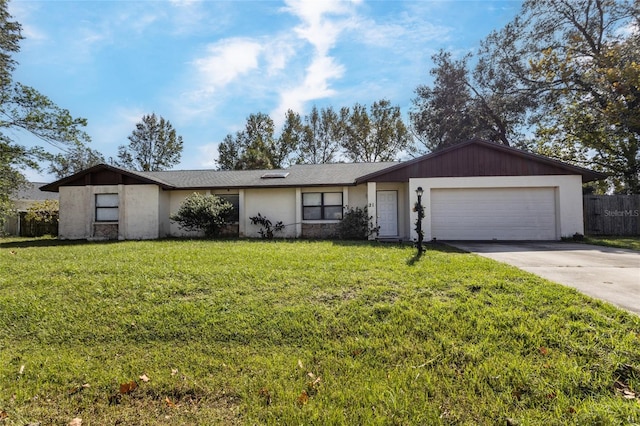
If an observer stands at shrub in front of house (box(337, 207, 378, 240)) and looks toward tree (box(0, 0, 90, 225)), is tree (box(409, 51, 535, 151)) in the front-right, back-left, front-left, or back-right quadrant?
back-right

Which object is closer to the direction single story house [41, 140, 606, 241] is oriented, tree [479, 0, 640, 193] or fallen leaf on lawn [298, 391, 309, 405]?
the fallen leaf on lawn

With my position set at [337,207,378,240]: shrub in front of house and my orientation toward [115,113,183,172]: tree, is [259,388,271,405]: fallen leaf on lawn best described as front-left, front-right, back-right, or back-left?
back-left

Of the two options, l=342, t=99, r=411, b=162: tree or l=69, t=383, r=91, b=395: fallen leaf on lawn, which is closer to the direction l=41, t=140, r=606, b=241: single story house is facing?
the fallen leaf on lawn

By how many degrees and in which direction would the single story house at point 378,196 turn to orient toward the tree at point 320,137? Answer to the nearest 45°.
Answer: approximately 180°

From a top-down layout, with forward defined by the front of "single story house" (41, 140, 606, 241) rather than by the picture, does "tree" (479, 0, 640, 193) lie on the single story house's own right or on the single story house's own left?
on the single story house's own left

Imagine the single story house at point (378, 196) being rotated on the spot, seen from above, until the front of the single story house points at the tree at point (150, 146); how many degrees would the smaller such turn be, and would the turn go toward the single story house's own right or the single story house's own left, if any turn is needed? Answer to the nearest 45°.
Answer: approximately 135° to the single story house's own right

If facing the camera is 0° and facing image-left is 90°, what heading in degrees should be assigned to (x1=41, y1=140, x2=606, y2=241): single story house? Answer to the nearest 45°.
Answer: approximately 0°

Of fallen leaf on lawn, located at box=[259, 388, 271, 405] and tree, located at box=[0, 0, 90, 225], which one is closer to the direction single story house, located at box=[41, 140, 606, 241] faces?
the fallen leaf on lawn

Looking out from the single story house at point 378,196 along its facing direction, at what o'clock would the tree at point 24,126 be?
The tree is roughly at 3 o'clock from the single story house.

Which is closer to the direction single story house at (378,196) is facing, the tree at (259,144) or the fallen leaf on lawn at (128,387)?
the fallen leaf on lawn
